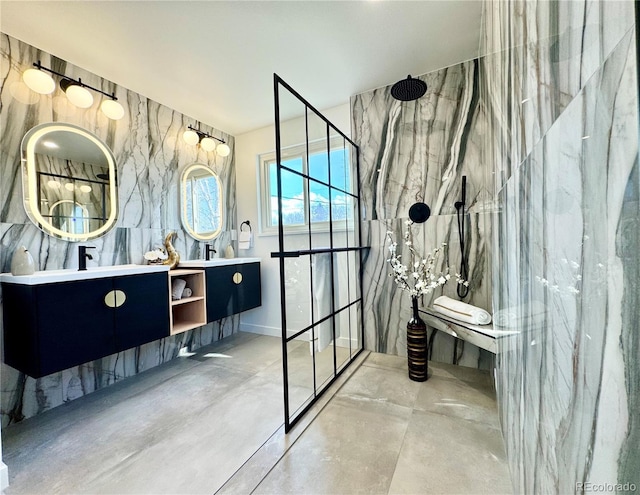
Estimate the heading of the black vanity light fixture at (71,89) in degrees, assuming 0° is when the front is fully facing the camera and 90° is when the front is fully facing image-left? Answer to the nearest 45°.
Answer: approximately 315°

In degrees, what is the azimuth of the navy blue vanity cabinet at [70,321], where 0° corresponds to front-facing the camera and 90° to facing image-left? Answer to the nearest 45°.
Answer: approximately 315°

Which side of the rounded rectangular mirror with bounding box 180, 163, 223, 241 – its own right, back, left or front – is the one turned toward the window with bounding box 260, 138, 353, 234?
front

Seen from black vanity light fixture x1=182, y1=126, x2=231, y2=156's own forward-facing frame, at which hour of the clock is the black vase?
The black vase is roughly at 12 o'clock from the black vanity light fixture.

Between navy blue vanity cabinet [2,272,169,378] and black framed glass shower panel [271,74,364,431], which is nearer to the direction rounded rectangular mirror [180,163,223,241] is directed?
the black framed glass shower panel

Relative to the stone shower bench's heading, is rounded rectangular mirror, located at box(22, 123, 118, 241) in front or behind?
in front

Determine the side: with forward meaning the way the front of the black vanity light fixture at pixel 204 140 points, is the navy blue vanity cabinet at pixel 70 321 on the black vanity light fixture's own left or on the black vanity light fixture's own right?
on the black vanity light fixture's own right

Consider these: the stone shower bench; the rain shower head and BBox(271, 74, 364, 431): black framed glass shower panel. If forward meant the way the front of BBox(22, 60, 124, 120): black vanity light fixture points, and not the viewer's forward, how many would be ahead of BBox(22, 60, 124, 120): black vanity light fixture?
3

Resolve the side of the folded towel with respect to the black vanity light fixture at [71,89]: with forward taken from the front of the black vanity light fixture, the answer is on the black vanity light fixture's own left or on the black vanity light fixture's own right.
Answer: on the black vanity light fixture's own left

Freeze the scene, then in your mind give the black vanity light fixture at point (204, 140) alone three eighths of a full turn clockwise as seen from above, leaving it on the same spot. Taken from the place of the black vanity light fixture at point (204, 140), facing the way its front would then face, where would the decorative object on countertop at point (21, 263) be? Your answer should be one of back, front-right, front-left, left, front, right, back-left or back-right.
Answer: front-left
